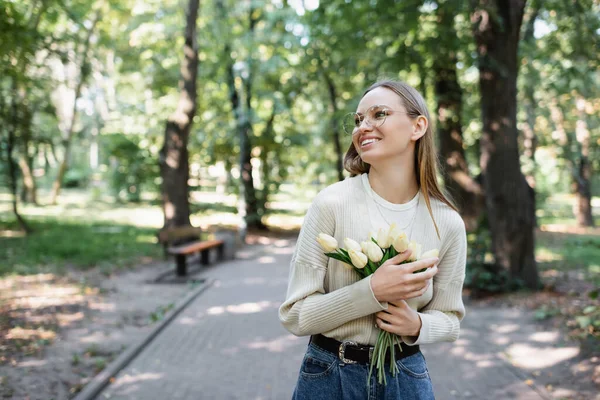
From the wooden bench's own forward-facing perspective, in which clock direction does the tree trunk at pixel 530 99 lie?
The tree trunk is roughly at 10 o'clock from the wooden bench.

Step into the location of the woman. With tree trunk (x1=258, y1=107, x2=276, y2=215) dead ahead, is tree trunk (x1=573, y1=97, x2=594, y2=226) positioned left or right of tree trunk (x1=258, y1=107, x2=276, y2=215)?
right

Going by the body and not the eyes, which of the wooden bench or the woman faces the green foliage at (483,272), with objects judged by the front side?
the wooden bench

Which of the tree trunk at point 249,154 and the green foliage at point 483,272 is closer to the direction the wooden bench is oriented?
the green foliage

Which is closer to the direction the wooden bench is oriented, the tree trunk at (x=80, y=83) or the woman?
the woman

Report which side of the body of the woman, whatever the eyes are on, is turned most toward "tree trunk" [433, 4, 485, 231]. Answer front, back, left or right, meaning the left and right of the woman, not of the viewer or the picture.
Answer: back

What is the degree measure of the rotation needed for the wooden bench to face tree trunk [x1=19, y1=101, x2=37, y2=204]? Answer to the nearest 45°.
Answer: approximately 180°

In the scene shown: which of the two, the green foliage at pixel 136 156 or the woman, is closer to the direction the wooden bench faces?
the woman

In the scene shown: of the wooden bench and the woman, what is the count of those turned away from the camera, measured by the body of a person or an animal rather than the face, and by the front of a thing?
0

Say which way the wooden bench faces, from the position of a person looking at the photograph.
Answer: facing the viewer and to the right of the viewer

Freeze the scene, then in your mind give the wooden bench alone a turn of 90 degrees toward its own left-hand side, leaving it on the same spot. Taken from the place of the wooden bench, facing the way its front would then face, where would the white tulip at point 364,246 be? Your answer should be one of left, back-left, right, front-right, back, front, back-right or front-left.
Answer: back-right

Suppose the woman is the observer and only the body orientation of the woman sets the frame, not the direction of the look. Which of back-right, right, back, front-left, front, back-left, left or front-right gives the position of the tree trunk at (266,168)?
back

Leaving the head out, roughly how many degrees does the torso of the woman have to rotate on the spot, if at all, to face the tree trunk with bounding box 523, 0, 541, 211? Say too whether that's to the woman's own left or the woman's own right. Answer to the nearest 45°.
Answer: approximately 180°

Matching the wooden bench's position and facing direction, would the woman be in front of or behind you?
in front

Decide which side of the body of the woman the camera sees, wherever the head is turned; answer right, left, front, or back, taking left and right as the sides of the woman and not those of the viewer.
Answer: front

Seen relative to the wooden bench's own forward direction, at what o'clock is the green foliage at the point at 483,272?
The green foliage is roughly at 12 o'clock from the wooden bench.
